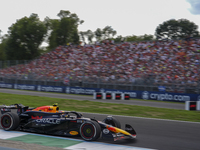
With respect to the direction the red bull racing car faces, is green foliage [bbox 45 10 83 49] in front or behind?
behind

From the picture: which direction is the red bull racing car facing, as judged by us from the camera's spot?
facing the viewer and to the right of the viewer

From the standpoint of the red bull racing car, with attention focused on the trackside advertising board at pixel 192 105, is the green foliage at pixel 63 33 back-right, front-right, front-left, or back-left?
front-left

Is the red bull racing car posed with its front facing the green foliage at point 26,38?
no

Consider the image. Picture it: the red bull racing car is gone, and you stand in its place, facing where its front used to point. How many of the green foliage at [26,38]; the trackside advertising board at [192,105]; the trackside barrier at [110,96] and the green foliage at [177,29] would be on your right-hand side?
0

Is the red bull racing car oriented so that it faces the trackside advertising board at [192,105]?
no

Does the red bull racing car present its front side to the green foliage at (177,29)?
no

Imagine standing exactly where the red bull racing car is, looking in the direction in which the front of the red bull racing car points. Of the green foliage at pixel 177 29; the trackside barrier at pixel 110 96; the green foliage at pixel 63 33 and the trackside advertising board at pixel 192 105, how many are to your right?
0

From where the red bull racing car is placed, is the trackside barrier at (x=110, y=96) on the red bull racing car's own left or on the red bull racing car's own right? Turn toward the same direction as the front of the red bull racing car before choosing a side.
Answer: on the red bull racing car's own left
